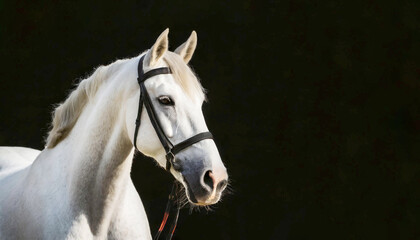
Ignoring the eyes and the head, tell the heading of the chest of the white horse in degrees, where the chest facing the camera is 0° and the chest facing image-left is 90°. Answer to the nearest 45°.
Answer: approximately 315°
